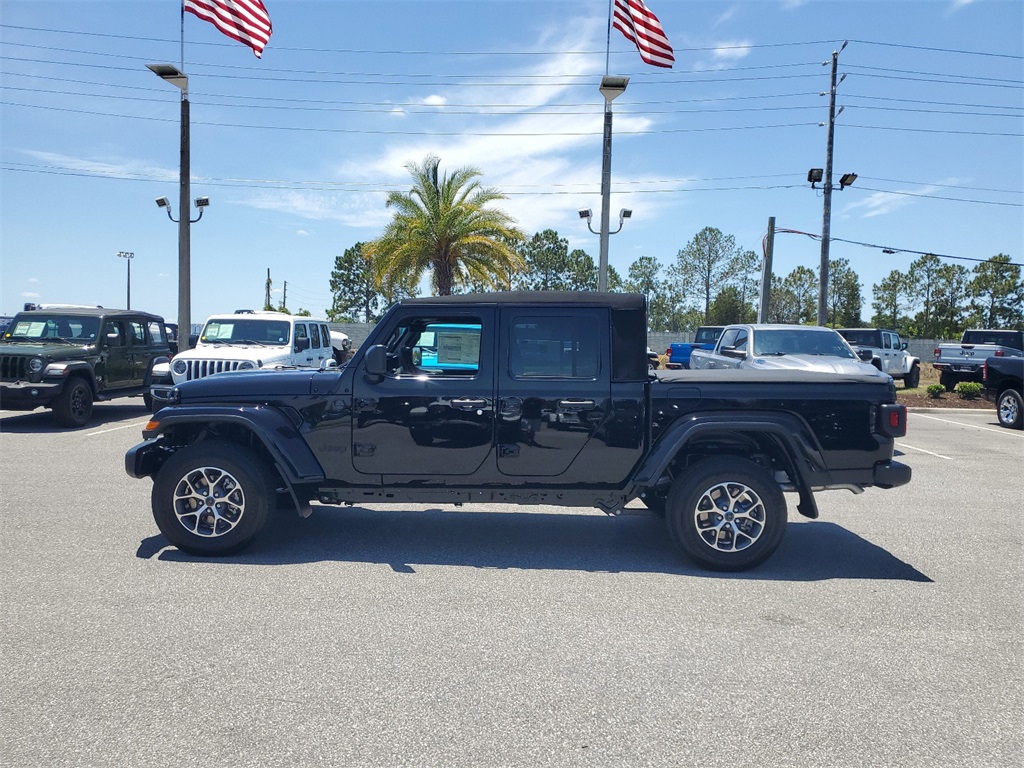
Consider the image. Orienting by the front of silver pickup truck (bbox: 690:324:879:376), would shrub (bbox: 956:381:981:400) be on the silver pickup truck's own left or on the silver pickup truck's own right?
on the silver pickup truck's own left

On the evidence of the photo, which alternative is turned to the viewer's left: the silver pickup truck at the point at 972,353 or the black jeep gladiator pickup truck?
the black jeep gladiator pickup truck

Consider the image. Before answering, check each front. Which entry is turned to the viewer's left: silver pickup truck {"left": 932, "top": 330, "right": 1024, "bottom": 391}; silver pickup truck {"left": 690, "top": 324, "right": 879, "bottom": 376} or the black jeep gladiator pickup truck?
the black jeep gladiator pickup truck

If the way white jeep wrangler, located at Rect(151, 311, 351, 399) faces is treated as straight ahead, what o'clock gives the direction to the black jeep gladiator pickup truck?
The black jeep gladiator pickup truck is roughly at 10 o'clock from the white jeep wrangler.

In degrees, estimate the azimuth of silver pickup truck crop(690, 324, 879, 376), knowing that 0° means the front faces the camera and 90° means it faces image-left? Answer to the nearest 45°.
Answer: approximately 315°

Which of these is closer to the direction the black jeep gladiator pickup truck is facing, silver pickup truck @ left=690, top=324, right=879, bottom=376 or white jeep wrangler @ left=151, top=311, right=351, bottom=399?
the white jeep wrangler

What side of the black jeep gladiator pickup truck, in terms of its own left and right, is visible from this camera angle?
left

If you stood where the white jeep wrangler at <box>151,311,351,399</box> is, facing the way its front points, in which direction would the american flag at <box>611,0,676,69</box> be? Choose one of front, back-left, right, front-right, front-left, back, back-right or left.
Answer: back-left

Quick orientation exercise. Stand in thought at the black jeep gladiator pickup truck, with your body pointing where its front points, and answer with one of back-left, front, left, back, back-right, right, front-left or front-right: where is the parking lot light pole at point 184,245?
front-right

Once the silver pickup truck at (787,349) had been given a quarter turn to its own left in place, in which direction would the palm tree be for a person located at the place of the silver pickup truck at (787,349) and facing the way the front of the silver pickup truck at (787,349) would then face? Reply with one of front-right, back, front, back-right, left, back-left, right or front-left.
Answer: left

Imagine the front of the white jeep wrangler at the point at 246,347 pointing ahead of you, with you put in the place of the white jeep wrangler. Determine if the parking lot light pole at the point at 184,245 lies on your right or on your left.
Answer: on your right

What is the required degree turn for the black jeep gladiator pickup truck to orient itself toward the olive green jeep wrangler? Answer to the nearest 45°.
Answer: approximately 45° to its right

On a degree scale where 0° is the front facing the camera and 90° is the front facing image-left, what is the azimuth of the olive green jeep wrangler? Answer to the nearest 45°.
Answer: approximately 45°

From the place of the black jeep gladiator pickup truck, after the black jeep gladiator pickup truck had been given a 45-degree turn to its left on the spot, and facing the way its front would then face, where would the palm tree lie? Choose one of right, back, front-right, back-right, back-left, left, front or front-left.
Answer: back-right

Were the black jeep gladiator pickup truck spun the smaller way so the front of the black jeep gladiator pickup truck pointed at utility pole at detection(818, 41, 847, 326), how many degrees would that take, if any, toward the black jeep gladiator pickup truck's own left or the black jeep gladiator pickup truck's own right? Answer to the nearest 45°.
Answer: approximately 135° to the black jeep gladiator pickup truck's own right
